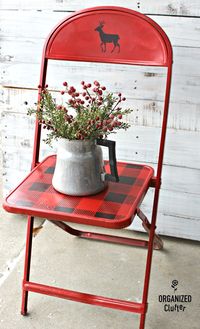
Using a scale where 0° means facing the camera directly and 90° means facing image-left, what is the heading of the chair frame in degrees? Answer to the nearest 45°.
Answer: approximately 45°
